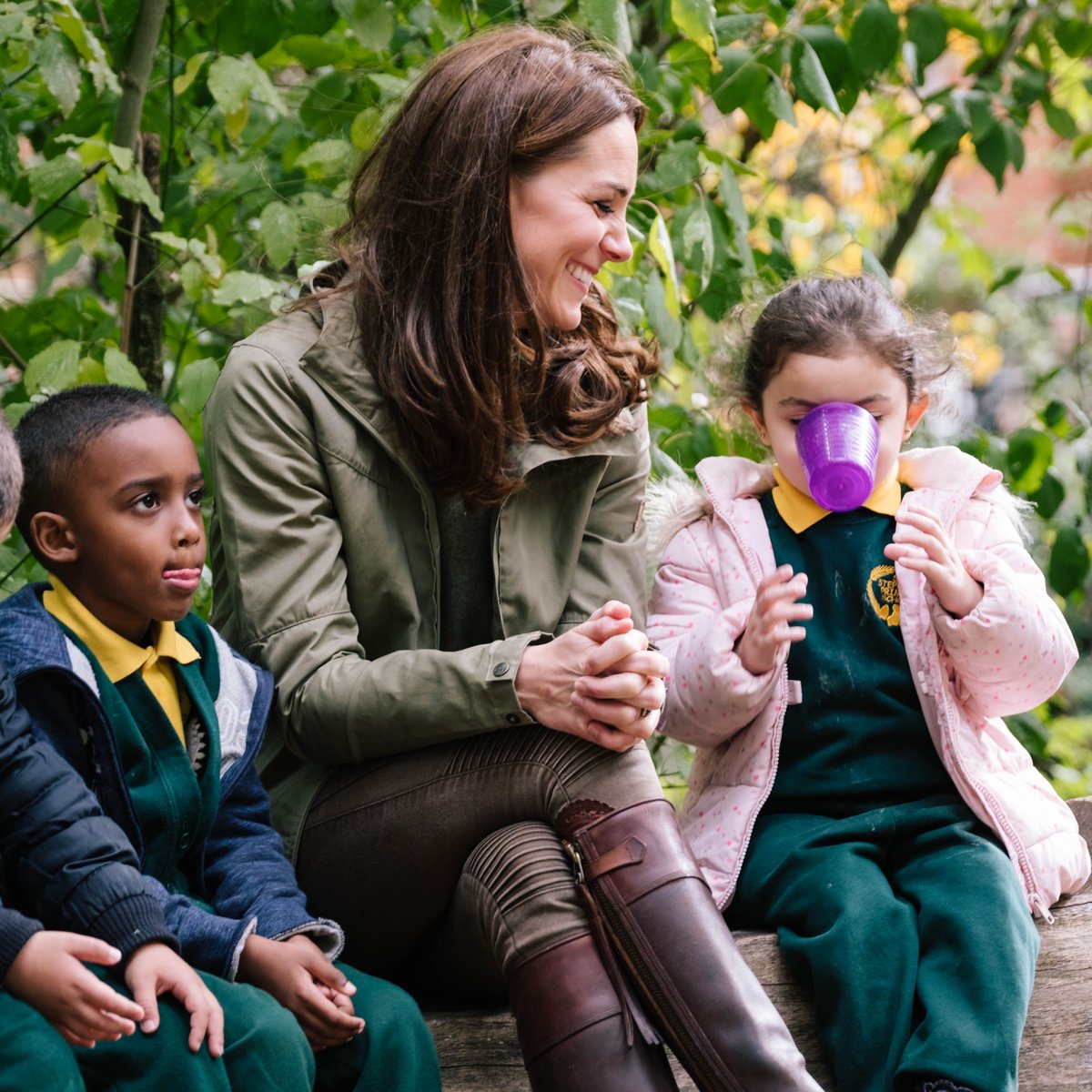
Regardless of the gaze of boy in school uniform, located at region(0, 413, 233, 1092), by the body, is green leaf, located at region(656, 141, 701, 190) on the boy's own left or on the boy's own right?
on the boy's own left

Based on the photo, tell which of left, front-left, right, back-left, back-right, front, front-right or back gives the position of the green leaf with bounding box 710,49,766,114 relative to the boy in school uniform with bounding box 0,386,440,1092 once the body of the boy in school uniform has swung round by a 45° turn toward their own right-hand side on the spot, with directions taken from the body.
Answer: back-left

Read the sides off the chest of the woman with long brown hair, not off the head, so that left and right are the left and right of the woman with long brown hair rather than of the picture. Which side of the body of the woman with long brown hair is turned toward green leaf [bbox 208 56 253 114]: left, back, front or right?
back

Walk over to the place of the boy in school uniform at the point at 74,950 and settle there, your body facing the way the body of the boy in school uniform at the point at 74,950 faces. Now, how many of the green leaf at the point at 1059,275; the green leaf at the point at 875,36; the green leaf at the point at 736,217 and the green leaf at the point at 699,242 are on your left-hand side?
4

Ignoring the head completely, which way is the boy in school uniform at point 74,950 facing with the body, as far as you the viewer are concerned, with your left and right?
facing the viewer and to the right of the viewer

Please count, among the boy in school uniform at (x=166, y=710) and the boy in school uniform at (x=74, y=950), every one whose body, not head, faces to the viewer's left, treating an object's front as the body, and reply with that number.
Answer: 0

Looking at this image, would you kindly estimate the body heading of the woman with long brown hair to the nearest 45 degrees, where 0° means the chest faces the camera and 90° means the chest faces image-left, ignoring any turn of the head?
approximately 315°

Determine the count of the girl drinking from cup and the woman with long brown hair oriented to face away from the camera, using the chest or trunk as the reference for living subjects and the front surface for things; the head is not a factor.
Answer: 0

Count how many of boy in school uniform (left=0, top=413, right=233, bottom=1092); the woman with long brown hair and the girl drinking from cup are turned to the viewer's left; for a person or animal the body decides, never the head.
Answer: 0

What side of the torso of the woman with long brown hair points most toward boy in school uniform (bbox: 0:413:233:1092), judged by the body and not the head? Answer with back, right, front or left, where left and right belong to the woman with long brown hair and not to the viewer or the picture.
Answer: right

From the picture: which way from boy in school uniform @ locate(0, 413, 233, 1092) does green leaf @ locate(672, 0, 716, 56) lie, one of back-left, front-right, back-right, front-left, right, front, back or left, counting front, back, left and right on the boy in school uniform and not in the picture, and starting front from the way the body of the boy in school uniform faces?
left

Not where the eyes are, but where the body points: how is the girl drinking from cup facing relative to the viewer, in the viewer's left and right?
facing the viewer

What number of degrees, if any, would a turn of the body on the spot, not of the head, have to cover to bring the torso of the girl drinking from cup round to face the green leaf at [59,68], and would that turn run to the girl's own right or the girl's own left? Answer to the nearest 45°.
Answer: approximately 90° to the girl's own right

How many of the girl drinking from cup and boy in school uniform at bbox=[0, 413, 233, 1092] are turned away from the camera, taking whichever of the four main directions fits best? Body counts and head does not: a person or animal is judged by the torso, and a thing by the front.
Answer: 0

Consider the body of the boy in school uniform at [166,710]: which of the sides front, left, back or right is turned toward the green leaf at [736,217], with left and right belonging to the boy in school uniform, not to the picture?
left

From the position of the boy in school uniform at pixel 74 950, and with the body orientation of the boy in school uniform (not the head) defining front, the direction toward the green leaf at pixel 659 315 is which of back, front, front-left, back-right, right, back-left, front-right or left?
left

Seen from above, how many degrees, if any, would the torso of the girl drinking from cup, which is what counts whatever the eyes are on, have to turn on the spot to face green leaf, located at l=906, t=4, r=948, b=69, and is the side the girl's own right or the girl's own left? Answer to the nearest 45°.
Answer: approximately 180°

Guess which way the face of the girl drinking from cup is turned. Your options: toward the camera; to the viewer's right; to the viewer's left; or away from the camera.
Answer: toward the camera
